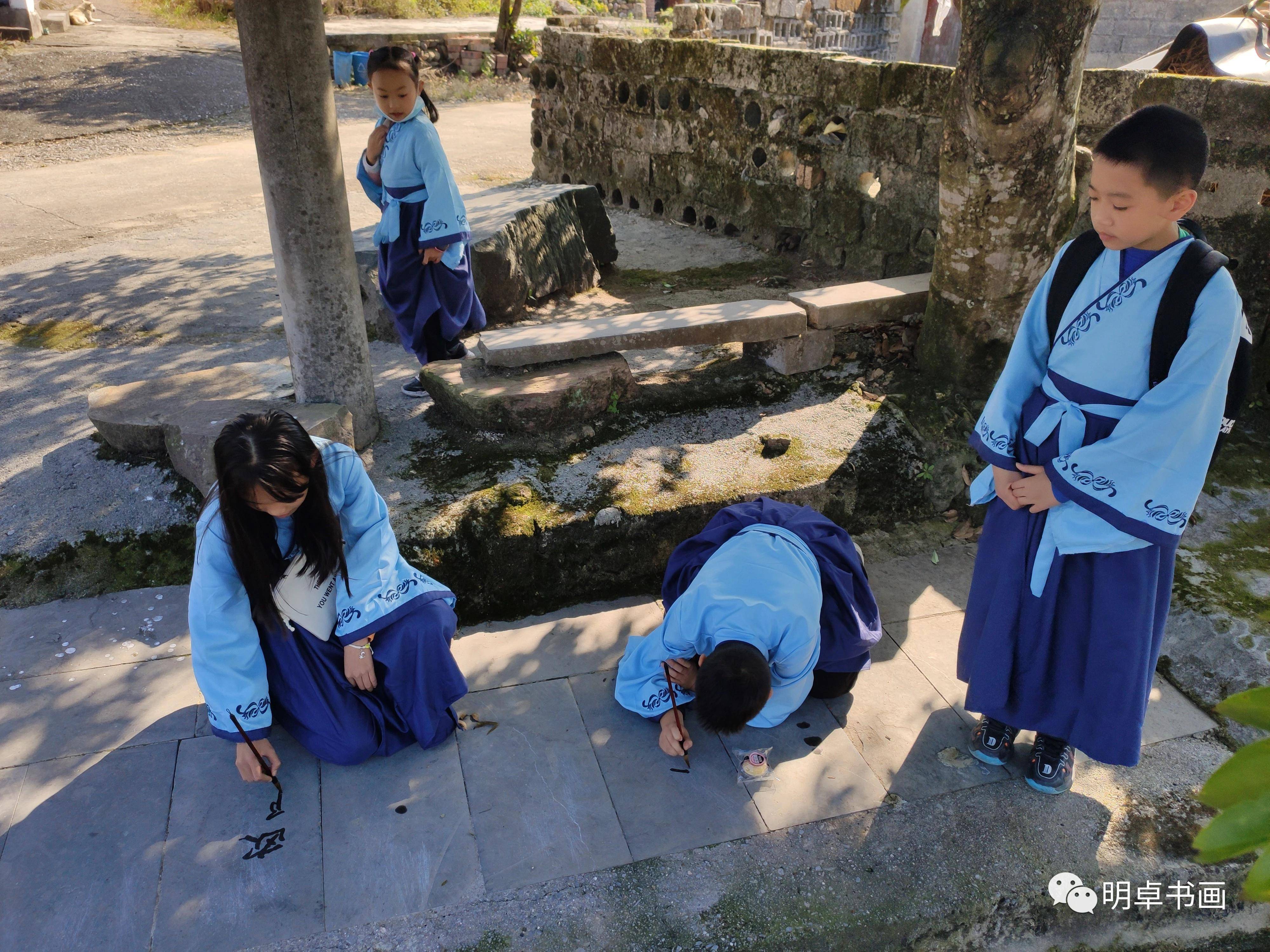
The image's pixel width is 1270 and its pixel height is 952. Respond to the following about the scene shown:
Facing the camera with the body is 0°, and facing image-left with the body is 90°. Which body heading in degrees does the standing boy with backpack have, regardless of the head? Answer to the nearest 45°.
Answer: approximately 45°

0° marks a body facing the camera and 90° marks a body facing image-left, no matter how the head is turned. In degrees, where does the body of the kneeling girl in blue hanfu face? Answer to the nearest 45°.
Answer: approximately 0°

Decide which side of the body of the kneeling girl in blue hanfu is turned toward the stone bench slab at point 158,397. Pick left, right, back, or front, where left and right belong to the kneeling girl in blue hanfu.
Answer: back

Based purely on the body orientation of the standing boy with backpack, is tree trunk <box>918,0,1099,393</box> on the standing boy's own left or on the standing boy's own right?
on the standing boy's own right

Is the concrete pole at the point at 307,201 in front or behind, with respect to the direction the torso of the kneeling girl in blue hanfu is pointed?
behind

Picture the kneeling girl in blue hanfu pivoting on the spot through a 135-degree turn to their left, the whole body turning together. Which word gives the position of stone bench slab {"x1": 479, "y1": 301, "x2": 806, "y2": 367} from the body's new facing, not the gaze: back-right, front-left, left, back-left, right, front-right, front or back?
front
